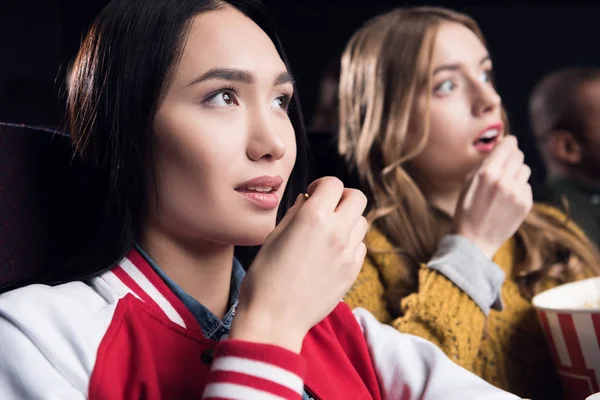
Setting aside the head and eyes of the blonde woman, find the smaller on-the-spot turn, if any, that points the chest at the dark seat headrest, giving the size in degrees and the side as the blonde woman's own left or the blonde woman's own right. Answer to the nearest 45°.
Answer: approximately 90° to the blonde woman's own right

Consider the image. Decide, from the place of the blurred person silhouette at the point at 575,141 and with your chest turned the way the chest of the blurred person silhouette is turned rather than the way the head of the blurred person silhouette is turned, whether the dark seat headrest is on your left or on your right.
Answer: on your right

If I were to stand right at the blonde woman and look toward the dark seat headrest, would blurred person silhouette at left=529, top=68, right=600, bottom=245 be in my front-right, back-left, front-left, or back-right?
back-right

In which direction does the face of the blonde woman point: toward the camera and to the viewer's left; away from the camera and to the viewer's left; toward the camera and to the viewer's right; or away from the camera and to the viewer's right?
toward the camera and to the viewer's right

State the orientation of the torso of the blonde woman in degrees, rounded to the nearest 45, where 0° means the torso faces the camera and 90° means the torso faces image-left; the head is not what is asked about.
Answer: approximately 315°

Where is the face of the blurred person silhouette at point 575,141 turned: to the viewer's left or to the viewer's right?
to the viewer's right

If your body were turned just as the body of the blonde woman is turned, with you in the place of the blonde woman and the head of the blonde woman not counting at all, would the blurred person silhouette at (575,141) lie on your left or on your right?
on your left
